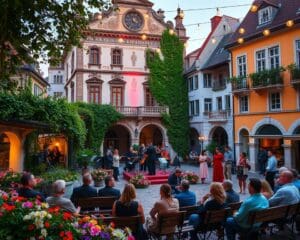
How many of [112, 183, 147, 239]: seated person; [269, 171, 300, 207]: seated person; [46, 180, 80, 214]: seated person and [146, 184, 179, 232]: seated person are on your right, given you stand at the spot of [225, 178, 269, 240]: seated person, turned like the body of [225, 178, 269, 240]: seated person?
1

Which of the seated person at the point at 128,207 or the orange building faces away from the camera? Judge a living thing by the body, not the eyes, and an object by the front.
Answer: the seated person

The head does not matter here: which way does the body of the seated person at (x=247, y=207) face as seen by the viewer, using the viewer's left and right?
facing away from the viewer and to the left of the viewer

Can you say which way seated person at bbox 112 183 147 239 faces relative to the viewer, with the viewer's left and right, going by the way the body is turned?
facing away from the viewer

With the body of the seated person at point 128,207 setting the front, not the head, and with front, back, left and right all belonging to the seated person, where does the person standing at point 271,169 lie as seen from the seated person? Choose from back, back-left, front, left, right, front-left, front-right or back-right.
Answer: front-right

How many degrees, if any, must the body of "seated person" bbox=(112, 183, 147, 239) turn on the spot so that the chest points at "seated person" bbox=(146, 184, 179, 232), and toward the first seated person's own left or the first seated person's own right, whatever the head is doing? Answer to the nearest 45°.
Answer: approximately 45° to the first seated person's own right

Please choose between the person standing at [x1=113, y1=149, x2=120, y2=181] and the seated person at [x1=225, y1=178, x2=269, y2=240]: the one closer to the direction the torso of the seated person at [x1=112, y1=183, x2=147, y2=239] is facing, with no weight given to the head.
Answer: the person standing

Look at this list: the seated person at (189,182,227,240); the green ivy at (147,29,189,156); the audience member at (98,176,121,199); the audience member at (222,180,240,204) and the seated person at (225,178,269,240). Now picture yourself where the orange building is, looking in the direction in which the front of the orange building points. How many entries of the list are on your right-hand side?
1

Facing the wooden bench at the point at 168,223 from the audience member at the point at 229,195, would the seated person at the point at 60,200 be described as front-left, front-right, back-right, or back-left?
front-right

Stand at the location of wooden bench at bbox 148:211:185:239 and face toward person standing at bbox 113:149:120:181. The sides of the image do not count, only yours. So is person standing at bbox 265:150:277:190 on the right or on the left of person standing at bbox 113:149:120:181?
right

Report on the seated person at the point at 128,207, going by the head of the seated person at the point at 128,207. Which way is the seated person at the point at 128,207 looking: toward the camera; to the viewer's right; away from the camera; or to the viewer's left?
away from the camera

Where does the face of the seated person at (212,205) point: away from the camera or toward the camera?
away from the camera

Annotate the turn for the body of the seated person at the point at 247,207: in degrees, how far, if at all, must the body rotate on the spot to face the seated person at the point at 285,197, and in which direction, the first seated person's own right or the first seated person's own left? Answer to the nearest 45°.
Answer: approximately 90° to the first seated person's own right
